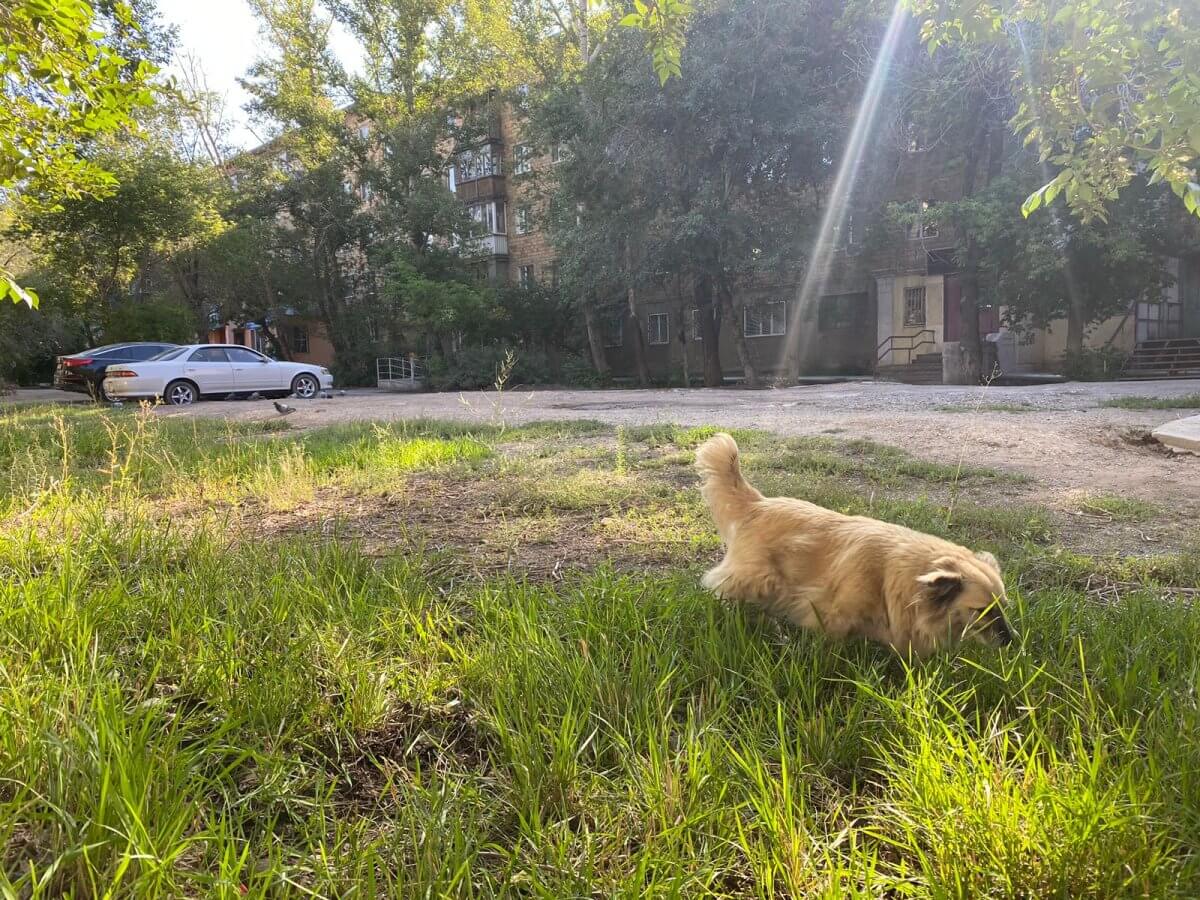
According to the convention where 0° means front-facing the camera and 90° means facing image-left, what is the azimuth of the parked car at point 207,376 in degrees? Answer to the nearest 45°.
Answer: approximately 270°

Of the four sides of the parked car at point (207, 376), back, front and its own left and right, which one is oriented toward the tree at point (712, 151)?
front

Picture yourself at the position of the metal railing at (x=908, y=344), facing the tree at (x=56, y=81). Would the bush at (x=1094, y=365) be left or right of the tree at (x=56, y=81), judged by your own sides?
left

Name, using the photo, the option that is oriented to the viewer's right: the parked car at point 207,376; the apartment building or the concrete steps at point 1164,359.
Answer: the parked car

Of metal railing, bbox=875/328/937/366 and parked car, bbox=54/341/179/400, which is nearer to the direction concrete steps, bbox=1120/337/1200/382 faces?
the parked car

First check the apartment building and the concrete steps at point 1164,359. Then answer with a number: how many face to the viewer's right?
0

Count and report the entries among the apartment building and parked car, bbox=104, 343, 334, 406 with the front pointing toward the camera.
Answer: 1

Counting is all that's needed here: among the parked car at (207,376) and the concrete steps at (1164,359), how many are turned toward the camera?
1

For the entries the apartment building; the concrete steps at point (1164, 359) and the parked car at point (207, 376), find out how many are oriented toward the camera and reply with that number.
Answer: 2
